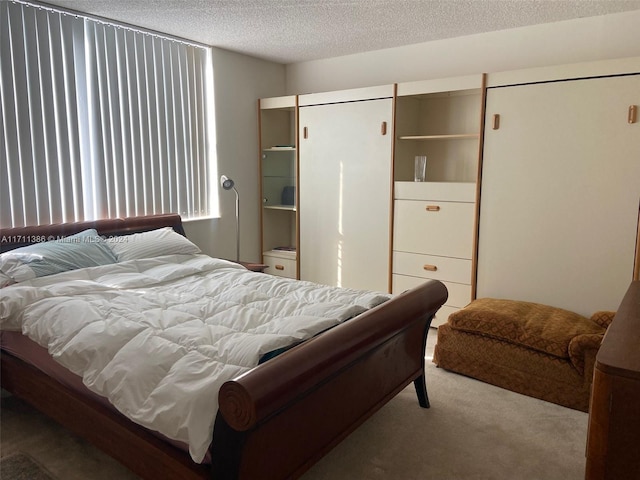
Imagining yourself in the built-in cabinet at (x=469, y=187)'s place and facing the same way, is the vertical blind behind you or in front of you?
in front

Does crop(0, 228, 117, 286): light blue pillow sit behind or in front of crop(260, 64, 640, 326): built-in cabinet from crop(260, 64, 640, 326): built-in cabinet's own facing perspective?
in front

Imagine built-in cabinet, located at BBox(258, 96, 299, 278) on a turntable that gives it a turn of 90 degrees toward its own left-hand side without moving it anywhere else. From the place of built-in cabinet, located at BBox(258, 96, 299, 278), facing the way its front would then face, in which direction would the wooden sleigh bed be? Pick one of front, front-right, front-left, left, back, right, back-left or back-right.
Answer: front-right

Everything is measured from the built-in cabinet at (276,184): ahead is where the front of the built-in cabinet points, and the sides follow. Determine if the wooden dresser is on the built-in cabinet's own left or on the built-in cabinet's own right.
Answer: on the built-in cabinet's own left

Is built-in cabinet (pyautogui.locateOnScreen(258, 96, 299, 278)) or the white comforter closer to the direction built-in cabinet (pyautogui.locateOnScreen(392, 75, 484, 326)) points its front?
the white comforter

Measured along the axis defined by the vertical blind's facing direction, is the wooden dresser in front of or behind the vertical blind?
in front

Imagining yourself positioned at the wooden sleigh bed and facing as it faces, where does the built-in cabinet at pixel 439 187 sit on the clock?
The built-in cabinet is roughly at 9 o'clock from the wooden sleigh bed.
